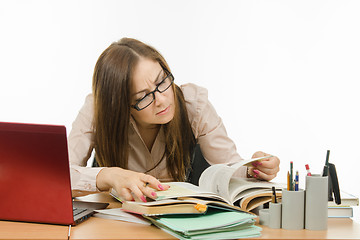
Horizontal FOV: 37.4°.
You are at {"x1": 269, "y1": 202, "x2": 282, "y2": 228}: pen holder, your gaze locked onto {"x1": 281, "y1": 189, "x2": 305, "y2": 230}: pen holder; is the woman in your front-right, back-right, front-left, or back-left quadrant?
back-left

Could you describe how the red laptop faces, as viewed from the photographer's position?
facing away from the viewer and to the right of the viewer

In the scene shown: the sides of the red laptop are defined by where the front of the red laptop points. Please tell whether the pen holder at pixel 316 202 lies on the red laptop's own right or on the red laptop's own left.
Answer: on the red laptop's own right

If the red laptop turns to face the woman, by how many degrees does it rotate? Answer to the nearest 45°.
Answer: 0° — it already faces them
